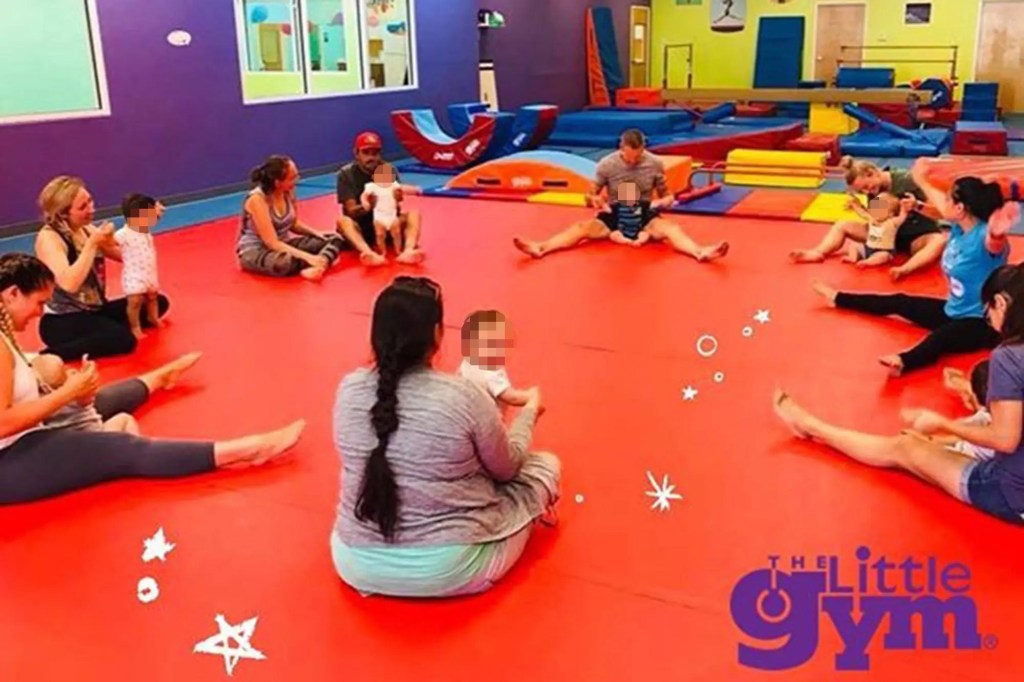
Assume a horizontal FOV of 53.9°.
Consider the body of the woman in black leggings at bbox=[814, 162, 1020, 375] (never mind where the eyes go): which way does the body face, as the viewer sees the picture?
to the viewer's left

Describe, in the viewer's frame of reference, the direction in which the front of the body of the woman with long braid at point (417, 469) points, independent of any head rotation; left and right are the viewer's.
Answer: facing away from the viewer and to the right of the viewer

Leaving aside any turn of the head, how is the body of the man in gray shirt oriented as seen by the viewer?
toward the camera

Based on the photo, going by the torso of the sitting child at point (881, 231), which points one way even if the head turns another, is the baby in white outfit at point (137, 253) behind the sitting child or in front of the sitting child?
in front

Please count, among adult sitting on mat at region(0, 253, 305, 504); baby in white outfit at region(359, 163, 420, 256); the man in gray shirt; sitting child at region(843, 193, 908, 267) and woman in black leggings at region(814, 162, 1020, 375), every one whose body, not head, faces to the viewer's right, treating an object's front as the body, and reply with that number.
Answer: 1

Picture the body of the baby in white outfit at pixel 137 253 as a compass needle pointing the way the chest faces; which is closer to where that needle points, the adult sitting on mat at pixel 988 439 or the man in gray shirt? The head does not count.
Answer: the adult sitting on mat

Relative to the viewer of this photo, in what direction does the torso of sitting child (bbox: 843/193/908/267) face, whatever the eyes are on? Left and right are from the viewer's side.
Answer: facing the viewer and to the left of the viewer

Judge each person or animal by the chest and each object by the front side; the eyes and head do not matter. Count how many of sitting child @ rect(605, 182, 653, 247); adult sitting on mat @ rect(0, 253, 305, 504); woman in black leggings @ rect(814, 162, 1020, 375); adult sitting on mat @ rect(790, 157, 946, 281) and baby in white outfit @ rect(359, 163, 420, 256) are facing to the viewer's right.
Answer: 1

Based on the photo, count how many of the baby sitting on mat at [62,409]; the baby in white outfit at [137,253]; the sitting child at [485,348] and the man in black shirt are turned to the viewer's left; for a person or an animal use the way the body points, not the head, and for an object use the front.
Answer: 0

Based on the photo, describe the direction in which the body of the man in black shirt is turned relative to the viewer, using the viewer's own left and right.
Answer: facing the viewer and to the right of the viewer

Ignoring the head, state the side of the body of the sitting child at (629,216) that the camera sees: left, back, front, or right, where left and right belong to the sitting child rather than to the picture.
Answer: front

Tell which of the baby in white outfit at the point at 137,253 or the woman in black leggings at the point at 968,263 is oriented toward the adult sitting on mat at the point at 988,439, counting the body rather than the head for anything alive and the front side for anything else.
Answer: the baby in white outfit

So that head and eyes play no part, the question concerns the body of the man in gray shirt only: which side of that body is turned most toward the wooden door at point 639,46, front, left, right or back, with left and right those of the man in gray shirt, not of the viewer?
back

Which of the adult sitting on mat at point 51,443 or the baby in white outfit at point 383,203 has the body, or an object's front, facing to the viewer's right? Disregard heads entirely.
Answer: the adult sitting on mat

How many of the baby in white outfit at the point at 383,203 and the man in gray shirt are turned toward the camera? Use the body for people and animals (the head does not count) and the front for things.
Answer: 2

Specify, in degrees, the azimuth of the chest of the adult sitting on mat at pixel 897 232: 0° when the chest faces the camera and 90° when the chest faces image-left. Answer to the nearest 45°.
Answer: approximately 45°

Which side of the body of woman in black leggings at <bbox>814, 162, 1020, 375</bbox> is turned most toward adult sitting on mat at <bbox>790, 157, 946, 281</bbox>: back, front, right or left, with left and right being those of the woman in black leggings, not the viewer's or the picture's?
right

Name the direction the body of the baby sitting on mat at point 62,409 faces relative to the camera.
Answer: to the viewer's right

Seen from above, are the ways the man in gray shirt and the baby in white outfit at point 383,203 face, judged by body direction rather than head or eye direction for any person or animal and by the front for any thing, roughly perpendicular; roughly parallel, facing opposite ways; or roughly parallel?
roughly parallel

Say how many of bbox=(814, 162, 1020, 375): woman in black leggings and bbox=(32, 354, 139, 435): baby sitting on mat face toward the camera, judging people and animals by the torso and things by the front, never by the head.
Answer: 0

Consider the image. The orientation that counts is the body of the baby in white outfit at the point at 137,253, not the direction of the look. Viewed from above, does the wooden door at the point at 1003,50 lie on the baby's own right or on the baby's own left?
on the baby's own left
